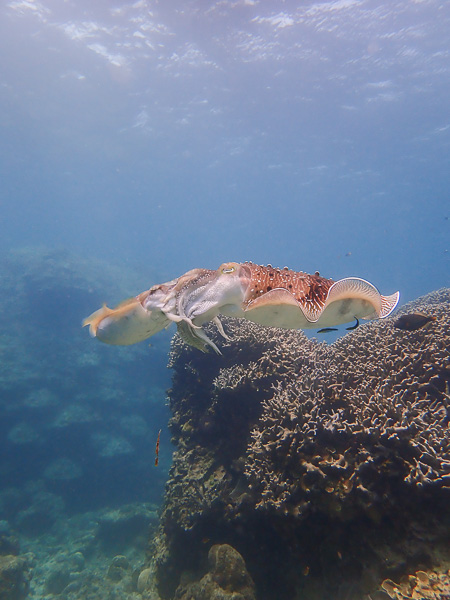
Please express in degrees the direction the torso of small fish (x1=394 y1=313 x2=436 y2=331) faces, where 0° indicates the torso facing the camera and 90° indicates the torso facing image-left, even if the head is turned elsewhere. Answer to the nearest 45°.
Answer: approximately 90°

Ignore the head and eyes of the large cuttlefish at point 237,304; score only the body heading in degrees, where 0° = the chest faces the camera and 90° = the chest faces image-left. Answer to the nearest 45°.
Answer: approximately 90°

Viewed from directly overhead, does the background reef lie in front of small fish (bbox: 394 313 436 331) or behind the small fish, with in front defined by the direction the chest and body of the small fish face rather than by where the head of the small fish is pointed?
in front

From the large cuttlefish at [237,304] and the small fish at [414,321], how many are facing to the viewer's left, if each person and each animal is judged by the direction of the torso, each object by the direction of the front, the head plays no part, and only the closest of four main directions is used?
2

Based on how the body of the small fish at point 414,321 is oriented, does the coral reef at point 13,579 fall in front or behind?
in front

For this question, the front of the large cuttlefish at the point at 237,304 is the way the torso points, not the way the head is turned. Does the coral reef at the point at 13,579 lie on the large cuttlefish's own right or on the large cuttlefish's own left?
on the large cuttlefish's own right
